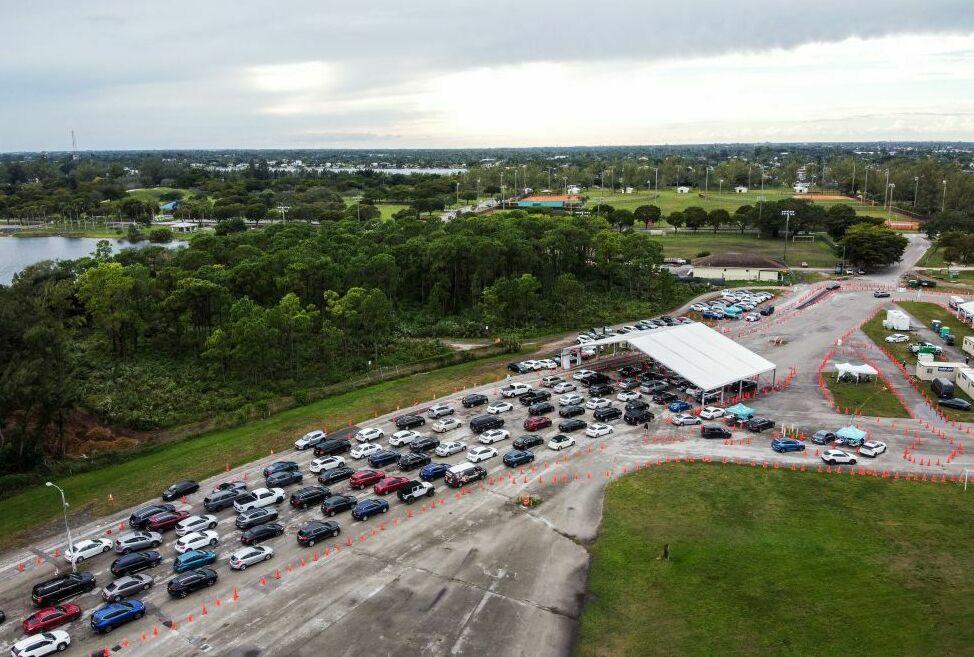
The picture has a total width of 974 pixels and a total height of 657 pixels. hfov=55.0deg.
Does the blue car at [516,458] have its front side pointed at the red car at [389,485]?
no

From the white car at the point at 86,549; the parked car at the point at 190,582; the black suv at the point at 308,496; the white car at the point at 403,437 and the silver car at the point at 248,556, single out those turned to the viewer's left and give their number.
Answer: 0

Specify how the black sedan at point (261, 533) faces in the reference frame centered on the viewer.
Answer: facing away from the viewer and to the right of the viewer

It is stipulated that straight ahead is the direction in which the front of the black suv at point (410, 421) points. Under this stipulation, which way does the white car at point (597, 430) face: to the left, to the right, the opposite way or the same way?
the same way

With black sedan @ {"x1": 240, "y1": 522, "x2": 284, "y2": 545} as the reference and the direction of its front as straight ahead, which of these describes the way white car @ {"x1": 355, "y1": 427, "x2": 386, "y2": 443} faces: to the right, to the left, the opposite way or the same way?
the same way

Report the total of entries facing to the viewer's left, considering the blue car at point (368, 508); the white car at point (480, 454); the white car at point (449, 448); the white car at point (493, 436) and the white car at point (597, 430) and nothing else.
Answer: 0

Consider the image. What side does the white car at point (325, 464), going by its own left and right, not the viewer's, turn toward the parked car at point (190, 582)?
back

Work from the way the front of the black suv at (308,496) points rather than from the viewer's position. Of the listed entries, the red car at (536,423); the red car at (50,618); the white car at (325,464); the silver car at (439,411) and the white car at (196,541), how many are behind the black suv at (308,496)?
2

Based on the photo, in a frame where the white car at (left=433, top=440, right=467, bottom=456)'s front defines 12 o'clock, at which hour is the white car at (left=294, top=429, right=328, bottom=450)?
the white car at (left=294, top=429, right=328, bottom=450) is roughly at 8 o'clock from the white car at (left=433, top=440, right=467, bottom=456).

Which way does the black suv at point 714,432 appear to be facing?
to the viewer's right

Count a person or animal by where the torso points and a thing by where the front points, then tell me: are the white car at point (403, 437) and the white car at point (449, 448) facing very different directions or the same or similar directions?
same or similar directions

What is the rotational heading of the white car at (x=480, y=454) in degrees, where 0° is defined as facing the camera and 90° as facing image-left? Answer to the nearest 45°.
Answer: approximately 225°

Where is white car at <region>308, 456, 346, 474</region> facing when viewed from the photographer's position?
facing away from the viewer and to the right of the viewer

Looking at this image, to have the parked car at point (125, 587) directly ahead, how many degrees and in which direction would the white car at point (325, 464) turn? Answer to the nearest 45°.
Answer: approximately 180°

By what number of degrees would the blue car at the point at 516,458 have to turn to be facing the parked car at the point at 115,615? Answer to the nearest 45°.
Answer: approximately 180°

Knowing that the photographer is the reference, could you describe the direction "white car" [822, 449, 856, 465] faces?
facing away from the viewer and to the right of the viewer

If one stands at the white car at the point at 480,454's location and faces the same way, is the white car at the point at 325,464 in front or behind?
behind

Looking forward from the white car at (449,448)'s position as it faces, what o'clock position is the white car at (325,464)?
the white car at (325,464) is roughly at 7 o'clock from the white car at (449,448).

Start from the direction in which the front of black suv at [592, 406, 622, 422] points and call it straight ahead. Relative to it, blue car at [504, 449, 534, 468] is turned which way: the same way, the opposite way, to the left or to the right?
the same way

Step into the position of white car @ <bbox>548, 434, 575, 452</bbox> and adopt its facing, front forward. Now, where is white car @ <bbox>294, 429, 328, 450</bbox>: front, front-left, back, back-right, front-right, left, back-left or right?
back-left
